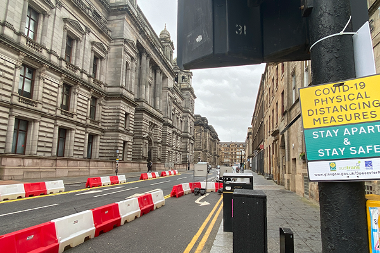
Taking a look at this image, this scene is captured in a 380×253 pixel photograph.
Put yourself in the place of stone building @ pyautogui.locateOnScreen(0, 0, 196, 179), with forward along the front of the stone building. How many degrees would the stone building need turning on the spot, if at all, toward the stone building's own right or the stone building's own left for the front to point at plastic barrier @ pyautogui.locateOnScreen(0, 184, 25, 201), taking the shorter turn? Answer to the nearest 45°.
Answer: approximately 45° to the stone building's own right

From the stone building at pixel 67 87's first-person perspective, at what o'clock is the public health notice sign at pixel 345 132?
The public health notice sign is roughly at 1 o'clock from the stone building.

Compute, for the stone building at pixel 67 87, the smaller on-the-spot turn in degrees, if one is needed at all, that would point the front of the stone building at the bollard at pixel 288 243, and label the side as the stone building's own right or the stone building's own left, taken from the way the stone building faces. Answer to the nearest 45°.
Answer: approximately 45° to the stone building's own right

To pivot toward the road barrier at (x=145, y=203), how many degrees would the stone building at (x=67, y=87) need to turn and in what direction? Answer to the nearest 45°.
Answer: approximately 45° to its right

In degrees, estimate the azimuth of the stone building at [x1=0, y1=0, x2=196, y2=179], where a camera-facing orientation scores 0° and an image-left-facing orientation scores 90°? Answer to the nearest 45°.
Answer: approximately 315°

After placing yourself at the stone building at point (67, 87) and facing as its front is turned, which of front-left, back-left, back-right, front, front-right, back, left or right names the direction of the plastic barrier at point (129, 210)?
front-right

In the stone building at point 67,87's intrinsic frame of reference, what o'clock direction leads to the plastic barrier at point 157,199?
The plastic barrier is roughly at 1 o'clock from the stone building.

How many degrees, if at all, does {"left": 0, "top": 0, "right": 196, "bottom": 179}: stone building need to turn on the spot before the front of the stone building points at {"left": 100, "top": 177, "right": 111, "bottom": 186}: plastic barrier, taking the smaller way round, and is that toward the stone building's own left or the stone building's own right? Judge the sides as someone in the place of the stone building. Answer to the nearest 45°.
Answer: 0° — it already faces it

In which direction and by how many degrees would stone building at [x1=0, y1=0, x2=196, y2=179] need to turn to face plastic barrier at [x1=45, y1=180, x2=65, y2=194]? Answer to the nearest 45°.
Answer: approximately 45° to its right

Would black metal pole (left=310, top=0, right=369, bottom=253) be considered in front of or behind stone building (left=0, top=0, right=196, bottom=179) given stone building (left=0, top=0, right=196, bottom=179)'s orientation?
in front

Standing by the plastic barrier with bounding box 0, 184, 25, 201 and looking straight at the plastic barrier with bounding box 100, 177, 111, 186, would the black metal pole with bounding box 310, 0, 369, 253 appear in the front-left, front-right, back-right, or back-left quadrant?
back-right

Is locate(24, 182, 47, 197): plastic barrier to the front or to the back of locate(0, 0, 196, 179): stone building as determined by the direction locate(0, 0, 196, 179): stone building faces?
to the front
